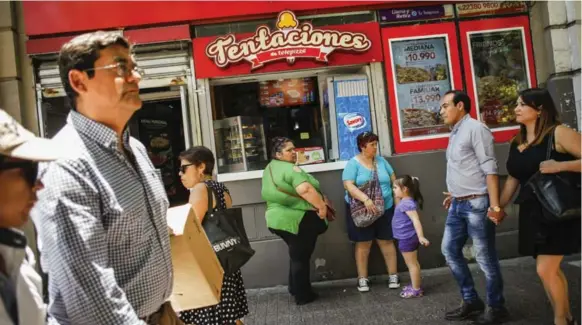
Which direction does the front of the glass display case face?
toward the camera

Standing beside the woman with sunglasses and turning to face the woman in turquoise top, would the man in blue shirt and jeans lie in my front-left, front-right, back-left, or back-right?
front-right

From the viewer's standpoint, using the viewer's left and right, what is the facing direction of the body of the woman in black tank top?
facing the viewer and to the left of the viewer

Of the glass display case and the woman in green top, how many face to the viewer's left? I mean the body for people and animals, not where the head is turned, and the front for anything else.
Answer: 0

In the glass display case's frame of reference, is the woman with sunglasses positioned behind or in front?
in front

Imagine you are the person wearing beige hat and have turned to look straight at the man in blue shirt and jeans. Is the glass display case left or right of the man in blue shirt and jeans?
left

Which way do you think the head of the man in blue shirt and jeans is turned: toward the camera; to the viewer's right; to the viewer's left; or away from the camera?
to the viewer's left

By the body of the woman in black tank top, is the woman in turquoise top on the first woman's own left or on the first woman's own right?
on the first woman's own right

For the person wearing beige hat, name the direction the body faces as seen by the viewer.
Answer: to the viewer's right
